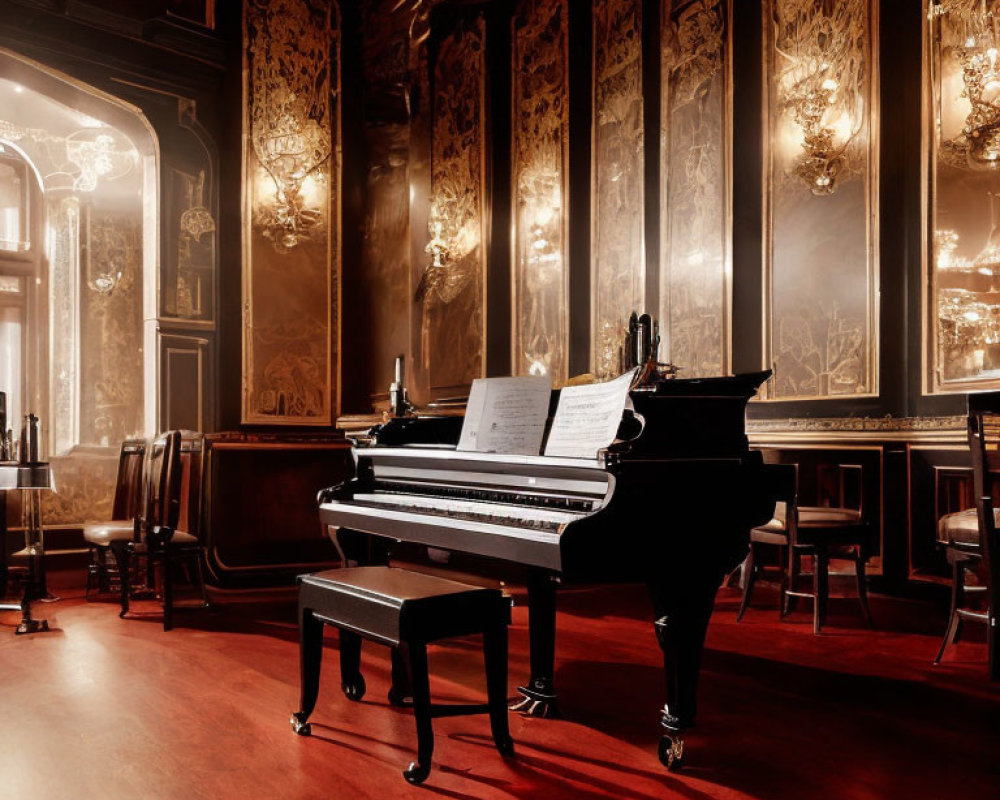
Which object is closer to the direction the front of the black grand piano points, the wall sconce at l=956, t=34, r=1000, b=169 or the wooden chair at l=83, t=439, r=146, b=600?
the wooden chair

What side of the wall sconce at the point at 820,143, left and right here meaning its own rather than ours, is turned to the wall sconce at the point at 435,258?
right

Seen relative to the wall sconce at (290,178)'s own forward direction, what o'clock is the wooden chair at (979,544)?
The wooden chair is roughly at 11 o'clock from the wall sconce.

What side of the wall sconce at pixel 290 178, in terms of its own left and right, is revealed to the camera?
front

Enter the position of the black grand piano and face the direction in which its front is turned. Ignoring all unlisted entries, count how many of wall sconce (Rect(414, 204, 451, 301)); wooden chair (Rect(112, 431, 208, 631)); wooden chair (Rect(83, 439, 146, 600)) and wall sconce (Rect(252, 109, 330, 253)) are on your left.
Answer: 0

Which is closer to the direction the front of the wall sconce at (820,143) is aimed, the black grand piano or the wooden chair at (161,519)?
the black grand piano

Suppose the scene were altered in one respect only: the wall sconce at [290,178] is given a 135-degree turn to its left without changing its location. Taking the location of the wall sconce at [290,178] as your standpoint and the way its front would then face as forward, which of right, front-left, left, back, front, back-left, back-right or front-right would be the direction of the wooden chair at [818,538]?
right

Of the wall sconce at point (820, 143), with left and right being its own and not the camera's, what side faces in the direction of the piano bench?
front

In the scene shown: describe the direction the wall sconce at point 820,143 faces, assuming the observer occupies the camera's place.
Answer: facing the viewer

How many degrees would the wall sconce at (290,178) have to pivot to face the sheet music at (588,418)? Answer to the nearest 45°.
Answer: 0° — it already faces it

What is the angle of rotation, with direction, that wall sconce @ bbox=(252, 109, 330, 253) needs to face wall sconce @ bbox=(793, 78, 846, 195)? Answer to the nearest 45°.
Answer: approximately 45° to its left

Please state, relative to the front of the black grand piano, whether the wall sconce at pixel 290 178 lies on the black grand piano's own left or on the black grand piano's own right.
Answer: on the black grand piano's own right

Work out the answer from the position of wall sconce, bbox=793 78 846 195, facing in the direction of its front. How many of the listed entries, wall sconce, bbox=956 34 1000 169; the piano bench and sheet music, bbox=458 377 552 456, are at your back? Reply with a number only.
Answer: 0

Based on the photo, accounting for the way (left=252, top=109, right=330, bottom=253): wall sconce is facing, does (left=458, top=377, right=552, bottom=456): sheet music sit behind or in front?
in front

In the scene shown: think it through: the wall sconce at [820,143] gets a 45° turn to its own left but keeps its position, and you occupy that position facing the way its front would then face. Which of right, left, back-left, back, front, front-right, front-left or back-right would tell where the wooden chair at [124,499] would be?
back-right

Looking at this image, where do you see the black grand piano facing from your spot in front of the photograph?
facing the viewer and to the left of the viewer

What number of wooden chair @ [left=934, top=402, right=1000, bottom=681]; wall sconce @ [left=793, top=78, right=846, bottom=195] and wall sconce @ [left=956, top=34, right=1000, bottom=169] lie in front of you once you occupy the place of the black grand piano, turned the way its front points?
0

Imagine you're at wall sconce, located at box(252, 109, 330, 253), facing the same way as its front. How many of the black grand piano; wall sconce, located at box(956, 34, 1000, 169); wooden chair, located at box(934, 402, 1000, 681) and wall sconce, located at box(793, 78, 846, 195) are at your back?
0

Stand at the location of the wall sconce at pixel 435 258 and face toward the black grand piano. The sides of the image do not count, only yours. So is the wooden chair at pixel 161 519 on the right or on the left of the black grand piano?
right

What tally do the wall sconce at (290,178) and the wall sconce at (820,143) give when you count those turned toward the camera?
2
